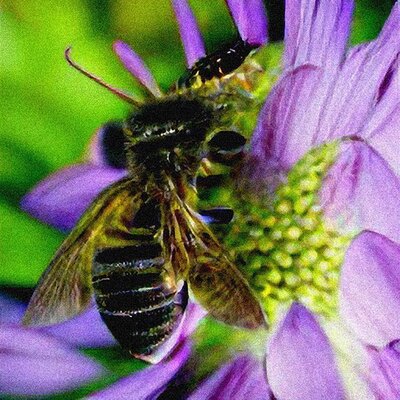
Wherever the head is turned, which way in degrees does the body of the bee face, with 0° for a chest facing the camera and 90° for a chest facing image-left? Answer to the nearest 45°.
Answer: approximately 180°
